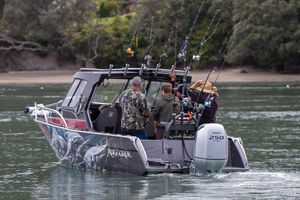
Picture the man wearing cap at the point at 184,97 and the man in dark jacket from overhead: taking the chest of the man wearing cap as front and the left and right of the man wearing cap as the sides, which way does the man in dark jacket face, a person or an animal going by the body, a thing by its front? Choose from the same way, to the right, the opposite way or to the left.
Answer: to the right

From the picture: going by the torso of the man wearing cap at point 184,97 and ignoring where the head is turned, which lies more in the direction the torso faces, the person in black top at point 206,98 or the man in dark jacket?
the man in dark jacket

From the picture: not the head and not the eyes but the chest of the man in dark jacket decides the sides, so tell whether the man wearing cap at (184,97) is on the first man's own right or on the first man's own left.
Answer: on the first man's own right

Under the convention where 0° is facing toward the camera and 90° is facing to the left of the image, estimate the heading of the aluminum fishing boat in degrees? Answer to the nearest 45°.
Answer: approximately 135°

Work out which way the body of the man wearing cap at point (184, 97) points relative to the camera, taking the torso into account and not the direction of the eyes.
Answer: to the viewer's left

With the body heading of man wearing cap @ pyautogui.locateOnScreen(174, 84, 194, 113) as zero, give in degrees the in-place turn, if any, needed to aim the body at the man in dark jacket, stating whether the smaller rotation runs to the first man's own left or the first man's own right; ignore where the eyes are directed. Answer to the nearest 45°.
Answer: approximately 45° to the first man's own left

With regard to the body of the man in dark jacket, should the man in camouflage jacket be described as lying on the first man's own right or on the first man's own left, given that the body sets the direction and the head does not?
on the first man's own left

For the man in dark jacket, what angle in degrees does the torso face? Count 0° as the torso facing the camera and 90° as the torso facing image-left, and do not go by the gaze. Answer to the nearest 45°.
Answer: approximately 180°
